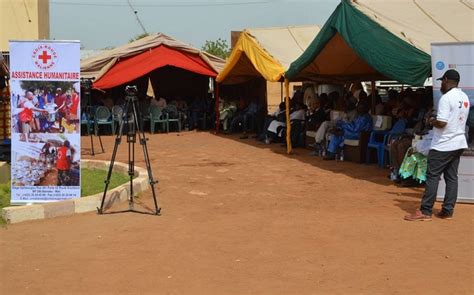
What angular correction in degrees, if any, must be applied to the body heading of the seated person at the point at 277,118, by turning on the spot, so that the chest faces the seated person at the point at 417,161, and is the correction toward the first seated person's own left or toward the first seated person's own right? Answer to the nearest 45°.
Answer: approximately 90° to the first seated person's own left

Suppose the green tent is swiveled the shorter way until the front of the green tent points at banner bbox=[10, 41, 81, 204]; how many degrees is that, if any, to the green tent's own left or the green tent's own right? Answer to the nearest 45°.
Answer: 0° — it already faces it

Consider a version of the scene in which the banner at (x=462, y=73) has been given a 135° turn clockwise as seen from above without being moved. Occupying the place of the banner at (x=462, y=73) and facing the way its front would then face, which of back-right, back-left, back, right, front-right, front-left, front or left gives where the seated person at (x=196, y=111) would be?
front

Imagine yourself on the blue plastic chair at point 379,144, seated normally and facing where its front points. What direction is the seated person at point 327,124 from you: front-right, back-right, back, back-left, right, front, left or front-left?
right

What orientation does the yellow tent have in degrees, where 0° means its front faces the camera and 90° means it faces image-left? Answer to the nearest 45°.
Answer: approximately 45°

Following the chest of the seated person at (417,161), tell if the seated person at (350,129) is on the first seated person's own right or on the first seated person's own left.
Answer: on the first seated person's own right

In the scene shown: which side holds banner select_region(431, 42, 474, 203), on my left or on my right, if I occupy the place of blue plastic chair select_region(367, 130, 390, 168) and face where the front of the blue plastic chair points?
on my left

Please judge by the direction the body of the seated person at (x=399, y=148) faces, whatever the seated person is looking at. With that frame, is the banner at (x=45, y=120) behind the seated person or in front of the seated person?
in front

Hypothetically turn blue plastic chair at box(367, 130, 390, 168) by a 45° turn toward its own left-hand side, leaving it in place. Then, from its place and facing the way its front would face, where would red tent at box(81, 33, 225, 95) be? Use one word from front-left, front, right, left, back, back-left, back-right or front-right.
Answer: back-right

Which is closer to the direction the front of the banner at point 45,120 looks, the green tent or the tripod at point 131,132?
the tripod
